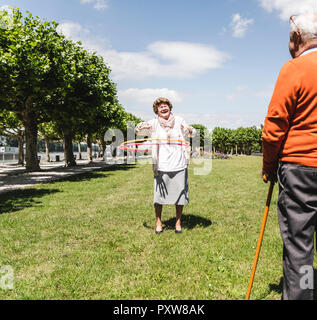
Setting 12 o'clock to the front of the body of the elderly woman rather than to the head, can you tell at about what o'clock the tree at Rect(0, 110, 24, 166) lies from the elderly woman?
The tree is roughly at 5 o'clock from the elderly woman.

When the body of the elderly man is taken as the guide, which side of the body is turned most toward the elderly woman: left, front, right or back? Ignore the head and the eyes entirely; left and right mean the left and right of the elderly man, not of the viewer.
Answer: front

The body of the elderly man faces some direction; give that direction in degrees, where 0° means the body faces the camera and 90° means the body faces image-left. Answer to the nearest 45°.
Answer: approximately 135°

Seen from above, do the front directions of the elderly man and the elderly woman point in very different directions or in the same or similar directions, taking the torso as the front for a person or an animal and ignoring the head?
very different directions

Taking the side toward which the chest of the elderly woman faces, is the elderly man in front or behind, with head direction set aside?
in front

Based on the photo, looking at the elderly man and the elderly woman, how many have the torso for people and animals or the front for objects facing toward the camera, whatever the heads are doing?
1

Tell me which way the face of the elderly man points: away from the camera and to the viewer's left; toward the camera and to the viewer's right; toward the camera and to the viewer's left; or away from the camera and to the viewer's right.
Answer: away from the camera and to the viewer's left

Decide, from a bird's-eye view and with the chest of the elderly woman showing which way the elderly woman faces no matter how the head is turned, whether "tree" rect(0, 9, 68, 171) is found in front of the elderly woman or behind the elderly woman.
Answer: behind

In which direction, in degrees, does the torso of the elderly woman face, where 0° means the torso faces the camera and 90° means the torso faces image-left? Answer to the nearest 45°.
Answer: approximately 0°
